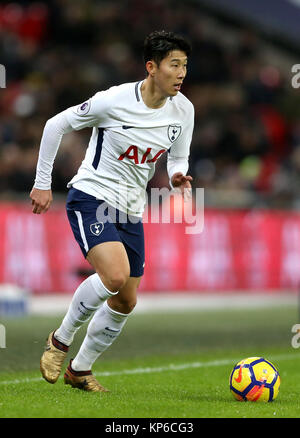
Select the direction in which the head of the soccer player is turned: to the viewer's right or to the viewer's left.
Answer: to the viewer's right

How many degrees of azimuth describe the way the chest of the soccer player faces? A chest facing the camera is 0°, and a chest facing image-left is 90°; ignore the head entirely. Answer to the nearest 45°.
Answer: approximately 315°
